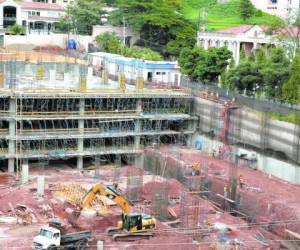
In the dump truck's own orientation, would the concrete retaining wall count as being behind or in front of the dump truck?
behind

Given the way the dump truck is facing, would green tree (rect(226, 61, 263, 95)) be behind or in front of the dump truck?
behind

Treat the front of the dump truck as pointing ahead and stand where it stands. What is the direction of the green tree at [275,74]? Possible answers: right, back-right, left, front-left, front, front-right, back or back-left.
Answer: back

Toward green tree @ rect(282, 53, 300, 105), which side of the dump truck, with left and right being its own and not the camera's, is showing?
back

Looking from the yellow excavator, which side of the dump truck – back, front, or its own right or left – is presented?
back

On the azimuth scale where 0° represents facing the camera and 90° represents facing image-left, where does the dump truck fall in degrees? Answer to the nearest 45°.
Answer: approximately 45°

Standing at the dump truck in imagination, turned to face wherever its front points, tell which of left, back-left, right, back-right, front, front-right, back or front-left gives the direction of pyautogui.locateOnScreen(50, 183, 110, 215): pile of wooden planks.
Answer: back-right

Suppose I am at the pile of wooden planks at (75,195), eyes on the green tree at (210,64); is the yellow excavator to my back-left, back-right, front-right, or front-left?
back-right
